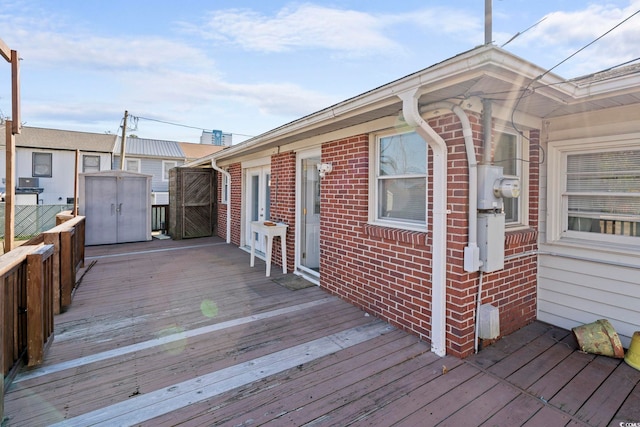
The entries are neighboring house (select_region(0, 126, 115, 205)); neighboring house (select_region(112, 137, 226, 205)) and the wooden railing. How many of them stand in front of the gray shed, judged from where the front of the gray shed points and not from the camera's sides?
1

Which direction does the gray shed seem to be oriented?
toward the camera

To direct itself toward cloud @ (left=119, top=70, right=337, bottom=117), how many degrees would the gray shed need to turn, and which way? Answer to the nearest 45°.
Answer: approximately 135° to its left

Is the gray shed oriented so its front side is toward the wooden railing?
yes

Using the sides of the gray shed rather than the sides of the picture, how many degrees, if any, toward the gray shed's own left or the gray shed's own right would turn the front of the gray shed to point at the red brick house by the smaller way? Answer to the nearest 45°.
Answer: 0° — it already faces it

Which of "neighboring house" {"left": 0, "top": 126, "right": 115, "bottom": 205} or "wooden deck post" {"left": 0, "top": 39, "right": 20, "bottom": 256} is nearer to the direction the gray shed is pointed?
the wooden deck post

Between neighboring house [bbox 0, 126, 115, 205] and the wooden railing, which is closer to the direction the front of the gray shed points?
the wooden railing

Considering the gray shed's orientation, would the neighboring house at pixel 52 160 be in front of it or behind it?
behind
